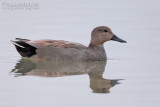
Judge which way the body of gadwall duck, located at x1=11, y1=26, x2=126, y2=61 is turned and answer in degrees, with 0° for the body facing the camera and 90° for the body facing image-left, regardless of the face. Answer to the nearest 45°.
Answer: approximately 270°
